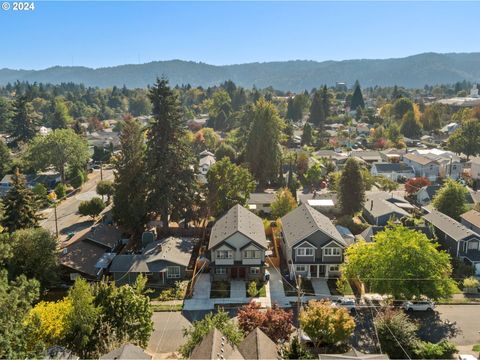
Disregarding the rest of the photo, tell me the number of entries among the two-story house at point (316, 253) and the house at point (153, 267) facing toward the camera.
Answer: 2

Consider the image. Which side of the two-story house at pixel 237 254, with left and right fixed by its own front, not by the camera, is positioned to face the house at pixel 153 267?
right

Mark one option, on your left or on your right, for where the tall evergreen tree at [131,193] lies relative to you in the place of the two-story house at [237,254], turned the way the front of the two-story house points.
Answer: on your right

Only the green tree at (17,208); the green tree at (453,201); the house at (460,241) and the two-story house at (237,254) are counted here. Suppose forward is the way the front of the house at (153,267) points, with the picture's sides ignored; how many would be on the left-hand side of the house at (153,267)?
3

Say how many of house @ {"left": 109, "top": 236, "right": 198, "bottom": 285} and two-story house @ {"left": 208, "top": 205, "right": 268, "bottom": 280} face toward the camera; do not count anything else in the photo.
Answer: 2

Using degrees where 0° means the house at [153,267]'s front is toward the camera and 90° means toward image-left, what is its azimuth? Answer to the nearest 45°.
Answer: approximately 0°

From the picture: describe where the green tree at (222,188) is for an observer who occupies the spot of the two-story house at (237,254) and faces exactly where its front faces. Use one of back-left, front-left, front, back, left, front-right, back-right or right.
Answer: back

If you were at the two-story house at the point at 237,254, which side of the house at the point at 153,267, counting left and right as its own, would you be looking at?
left

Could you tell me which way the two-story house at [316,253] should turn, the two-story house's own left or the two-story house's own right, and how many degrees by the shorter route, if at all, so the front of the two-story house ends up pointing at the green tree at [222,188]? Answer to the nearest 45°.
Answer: approximately 135° to the two-story house's own right

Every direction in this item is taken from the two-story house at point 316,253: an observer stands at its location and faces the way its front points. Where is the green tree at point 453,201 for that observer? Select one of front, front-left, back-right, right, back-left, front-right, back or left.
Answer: back-left

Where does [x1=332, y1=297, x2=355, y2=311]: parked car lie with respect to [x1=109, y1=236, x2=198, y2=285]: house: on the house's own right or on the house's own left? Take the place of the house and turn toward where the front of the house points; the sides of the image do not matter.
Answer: on the house's own left
